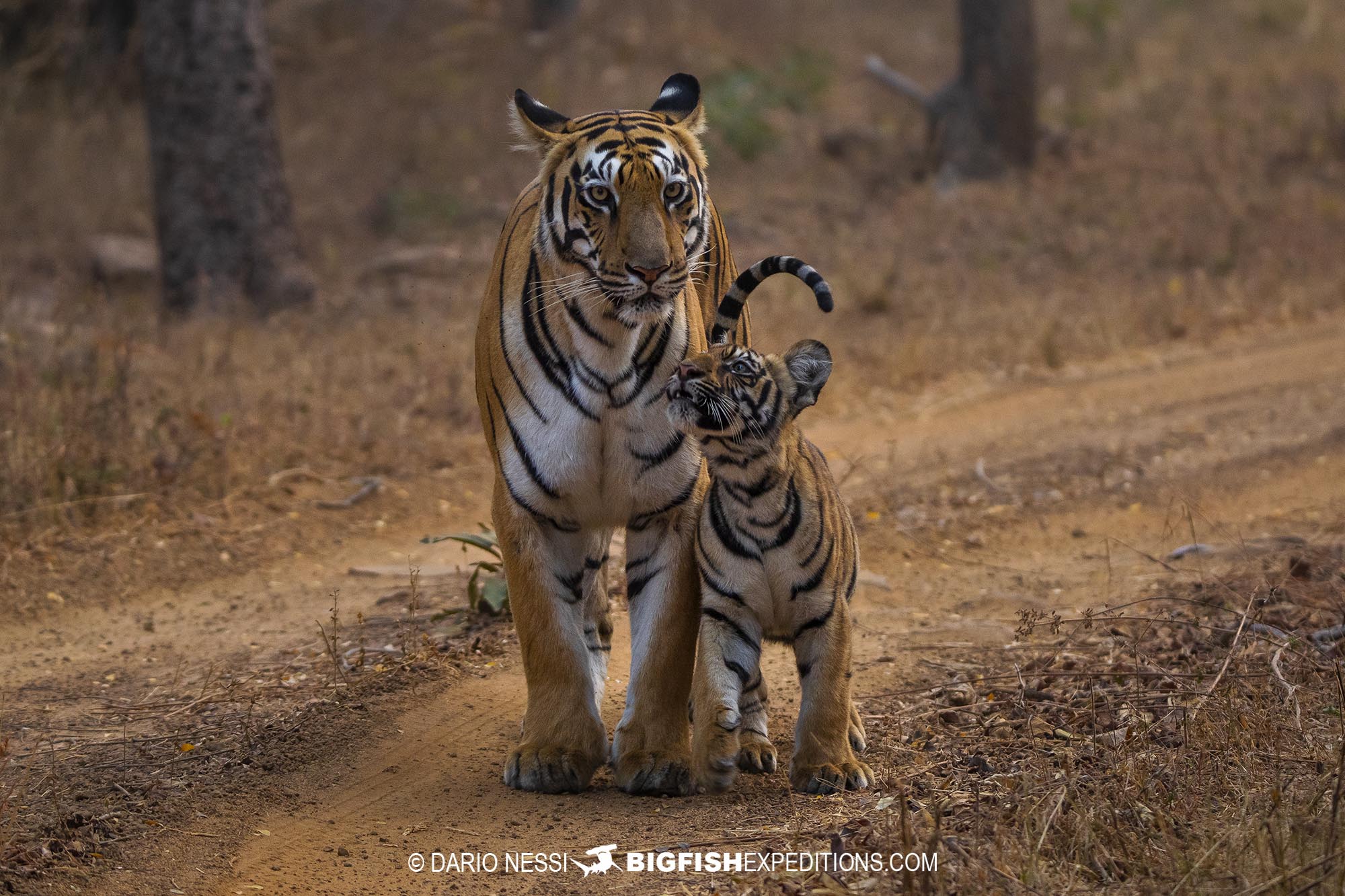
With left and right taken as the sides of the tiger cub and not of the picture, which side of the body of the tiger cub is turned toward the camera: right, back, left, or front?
front

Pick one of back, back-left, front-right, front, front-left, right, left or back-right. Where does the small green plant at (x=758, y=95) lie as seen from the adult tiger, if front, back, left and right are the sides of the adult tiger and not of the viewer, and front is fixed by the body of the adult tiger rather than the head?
back

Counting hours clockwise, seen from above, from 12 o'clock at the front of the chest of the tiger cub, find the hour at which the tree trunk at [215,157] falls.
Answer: The tree trunk is roughly at 5 o'clock from the tiger cub.

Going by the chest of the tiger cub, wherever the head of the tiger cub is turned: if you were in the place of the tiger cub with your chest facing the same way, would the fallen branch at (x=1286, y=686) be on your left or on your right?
on your left

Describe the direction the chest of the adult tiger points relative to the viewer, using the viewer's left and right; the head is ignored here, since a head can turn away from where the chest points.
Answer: facing the viewer

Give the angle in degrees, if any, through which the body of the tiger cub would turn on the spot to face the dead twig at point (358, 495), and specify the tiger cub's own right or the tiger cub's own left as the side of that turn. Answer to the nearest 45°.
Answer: approximately 135° to the tiger cub's own right

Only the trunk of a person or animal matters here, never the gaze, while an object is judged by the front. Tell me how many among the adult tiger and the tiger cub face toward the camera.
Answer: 2

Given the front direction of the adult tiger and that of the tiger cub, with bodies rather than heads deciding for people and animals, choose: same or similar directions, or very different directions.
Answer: same or similar directions

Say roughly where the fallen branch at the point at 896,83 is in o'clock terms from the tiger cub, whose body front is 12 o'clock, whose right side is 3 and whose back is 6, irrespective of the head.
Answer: The fallen branch is roughly at 6 o'clock from the tiger cub.

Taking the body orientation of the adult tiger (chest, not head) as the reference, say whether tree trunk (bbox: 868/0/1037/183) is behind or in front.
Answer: behind

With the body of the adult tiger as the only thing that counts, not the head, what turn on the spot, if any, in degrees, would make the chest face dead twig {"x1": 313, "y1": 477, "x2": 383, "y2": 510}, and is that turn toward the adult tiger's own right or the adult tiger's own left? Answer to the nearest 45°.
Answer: approximately 180°

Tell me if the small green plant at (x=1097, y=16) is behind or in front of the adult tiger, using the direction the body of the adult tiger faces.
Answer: behind

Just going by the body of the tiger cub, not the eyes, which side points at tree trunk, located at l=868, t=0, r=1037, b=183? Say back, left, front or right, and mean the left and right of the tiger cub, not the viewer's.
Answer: back
